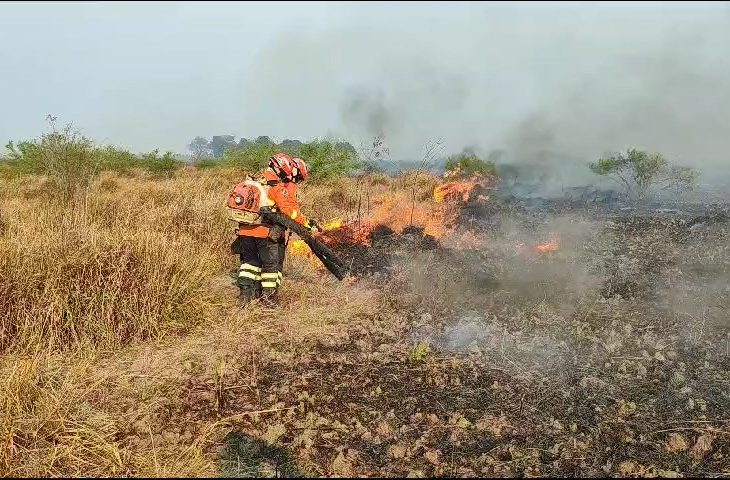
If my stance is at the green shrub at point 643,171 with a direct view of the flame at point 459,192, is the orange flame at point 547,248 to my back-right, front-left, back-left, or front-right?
front-left

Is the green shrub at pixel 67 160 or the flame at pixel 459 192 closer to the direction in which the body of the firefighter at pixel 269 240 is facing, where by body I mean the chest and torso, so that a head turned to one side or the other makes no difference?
the flame

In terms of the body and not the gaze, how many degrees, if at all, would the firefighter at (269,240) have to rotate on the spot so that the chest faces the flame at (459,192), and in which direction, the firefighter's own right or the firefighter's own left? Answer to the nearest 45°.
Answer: approximately 45° to the firefighter's own left

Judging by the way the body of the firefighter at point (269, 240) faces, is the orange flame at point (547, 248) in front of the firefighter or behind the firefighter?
in front

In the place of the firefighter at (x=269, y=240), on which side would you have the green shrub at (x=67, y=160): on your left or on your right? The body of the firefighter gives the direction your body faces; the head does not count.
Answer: on your left

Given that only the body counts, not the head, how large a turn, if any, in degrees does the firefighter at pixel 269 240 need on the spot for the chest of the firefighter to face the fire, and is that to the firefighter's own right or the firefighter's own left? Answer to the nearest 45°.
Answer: approximately 45° to the firefighter's own left

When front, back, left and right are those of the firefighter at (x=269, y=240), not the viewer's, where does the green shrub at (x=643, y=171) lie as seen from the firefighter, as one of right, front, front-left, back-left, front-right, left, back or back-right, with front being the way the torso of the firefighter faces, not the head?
front-left

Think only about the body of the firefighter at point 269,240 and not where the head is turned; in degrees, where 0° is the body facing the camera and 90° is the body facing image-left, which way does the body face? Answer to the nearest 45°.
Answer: approximately 270°
